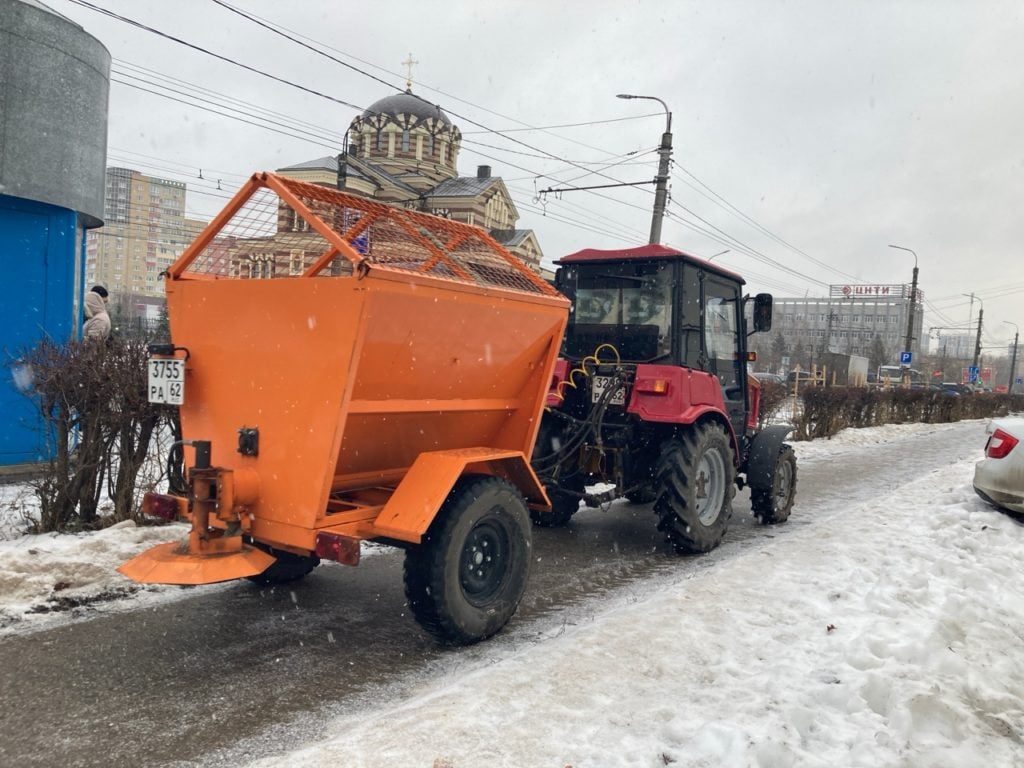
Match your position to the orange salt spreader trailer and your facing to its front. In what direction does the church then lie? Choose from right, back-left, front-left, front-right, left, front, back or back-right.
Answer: front-left

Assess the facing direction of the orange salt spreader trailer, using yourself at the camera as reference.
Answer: facing away from the viewer and to the right of the viewer

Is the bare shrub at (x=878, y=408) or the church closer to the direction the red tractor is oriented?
the bare shrub

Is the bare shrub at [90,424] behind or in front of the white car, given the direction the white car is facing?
behind

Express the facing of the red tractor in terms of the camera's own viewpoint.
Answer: facing away from the viewer and to the right of the viewer

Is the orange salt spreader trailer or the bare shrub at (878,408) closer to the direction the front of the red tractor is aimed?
the bare shrub

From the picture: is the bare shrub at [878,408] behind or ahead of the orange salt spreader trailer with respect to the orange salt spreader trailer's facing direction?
ahead

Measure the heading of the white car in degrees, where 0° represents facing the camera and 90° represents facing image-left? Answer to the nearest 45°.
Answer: approximately 225°

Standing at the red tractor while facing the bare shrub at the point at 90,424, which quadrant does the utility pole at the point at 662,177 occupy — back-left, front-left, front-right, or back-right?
back-right
